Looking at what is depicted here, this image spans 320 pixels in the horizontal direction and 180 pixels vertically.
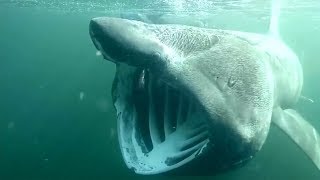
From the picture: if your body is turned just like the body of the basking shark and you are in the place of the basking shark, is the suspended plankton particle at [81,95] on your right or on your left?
on your right

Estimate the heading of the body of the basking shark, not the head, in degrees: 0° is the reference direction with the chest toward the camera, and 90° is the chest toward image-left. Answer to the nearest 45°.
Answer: approximately 45°
